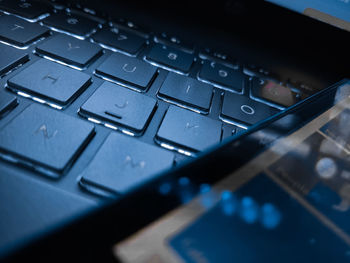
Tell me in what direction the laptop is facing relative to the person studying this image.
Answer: facing the viewer and to the left of the viewer
